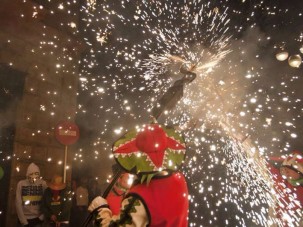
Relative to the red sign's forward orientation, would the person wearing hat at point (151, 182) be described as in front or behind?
in front

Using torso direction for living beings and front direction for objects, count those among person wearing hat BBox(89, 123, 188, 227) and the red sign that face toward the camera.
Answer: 1

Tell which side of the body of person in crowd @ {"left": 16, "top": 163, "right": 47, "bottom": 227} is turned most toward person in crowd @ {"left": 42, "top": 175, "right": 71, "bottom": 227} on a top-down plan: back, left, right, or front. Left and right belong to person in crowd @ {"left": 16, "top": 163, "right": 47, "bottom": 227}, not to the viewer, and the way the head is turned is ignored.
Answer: left

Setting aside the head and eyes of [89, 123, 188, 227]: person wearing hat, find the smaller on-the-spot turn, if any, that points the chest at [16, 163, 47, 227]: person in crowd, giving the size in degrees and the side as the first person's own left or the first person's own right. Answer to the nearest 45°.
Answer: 0° — they already face them

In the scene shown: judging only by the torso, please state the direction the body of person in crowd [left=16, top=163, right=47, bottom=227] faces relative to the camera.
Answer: toward the camera

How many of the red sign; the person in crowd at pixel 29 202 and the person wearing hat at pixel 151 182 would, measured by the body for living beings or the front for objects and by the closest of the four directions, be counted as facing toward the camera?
2

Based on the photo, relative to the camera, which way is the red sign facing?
toward the camera

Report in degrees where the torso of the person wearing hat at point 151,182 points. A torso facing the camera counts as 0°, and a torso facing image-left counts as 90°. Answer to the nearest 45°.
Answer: approximately 135°
